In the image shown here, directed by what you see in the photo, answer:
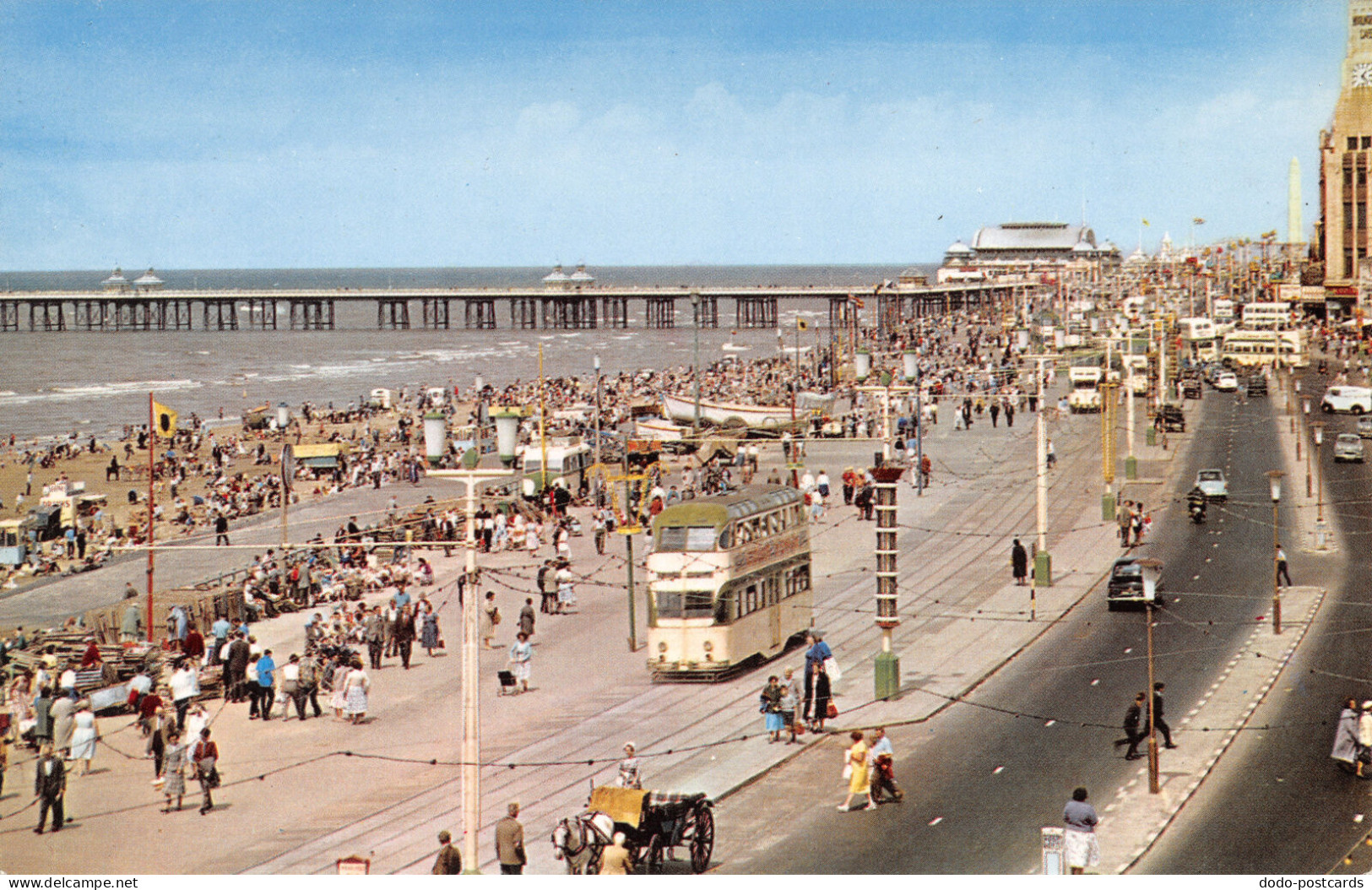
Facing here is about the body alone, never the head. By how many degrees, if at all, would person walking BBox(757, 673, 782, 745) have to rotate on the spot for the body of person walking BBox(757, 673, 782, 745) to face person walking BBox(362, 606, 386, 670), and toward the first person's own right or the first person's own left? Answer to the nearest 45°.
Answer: approximately 135° to the first person's own right

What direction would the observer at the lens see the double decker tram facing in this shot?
facing the viewer and to the left of the viewer

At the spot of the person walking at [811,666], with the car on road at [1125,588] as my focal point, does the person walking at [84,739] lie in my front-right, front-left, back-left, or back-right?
back-left

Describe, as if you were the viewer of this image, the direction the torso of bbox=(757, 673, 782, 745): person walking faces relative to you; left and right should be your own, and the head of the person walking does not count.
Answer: facing the viewer

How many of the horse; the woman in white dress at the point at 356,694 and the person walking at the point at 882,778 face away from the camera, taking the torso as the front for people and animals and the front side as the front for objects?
1

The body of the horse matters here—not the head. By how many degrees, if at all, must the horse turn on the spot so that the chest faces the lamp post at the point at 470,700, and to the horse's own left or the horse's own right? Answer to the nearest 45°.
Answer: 0° — it already faces it
